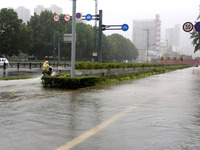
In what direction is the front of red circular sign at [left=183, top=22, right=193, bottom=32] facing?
toward the camera
